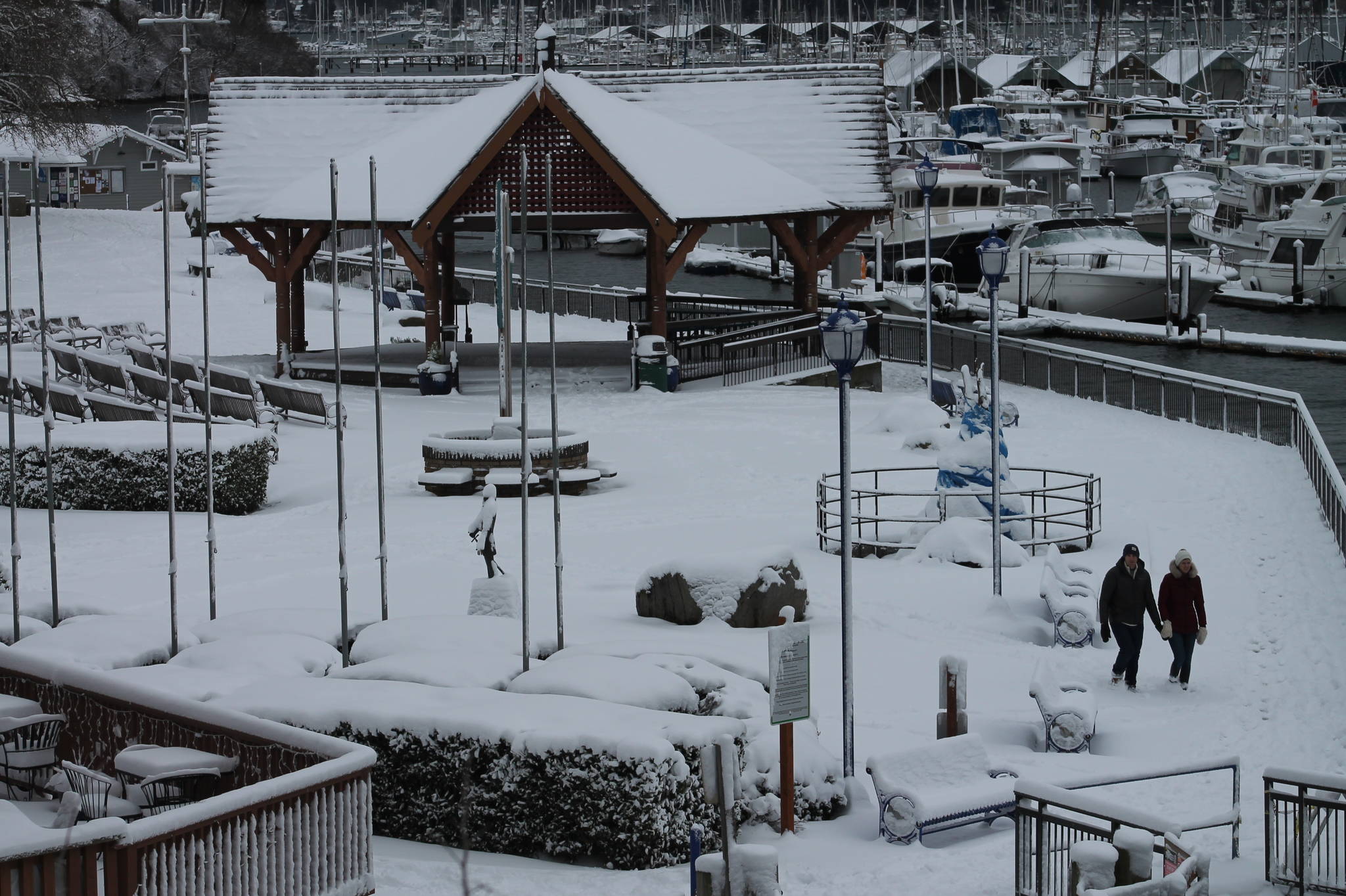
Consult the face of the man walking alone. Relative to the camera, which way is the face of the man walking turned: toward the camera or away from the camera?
toward the camera

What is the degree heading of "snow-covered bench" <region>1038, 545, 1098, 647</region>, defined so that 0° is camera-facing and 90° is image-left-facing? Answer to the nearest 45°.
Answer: approximately 270°

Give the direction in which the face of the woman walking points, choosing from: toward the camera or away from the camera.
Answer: toward the camera

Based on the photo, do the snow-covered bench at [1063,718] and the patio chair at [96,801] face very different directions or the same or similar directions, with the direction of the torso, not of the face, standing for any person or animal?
same or similar directions

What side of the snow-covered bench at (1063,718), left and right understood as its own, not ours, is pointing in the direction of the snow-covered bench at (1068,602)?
left

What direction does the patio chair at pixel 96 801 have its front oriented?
to the viewer's right

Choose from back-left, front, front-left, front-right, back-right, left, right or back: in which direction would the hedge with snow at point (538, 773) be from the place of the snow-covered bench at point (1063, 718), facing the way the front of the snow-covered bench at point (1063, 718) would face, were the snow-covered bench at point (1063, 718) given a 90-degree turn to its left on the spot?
back-left

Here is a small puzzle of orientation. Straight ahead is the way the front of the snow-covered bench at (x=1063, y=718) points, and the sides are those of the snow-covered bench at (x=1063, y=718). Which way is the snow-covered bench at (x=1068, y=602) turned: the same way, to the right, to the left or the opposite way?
the same way

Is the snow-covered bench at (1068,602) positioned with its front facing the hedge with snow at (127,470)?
no

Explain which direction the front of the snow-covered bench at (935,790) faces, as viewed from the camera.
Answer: facing the viewer and to the right of the viewer

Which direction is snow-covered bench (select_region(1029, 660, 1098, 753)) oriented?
to the viewer's right

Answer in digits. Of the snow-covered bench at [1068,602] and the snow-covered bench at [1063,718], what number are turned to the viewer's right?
2
